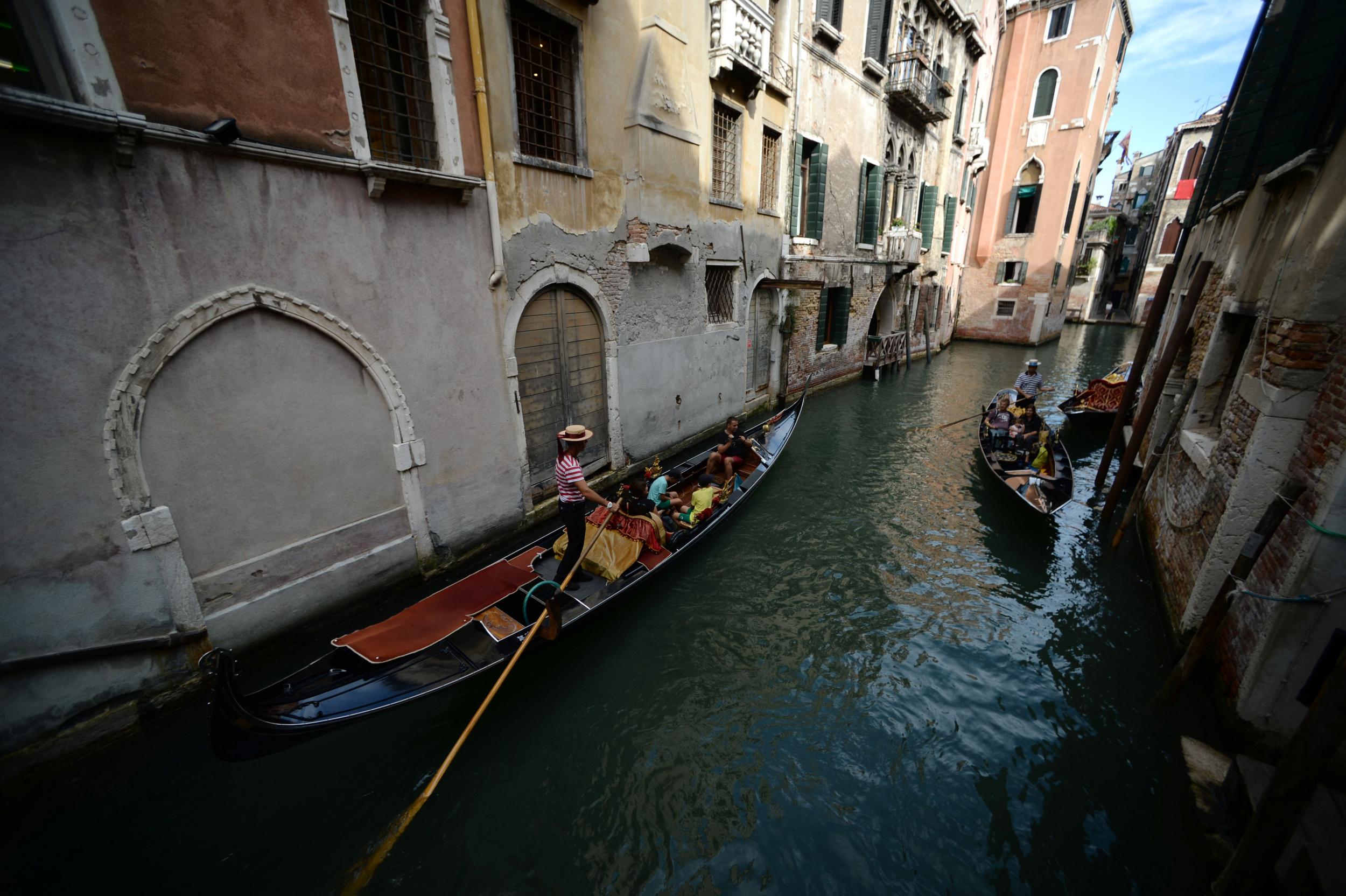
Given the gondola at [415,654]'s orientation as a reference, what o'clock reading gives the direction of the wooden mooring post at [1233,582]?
The wooden mooring post is roughly at 2 o'clock from the gondola.

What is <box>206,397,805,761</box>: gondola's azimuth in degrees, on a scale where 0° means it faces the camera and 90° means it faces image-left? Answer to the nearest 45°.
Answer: approximately 225°

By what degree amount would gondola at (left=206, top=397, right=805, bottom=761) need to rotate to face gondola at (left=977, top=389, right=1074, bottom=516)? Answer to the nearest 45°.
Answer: approximately 45° to its right

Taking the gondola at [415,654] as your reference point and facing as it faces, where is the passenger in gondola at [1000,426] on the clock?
The passenger in gondola is roughly at 1 o'clock from the gondola.

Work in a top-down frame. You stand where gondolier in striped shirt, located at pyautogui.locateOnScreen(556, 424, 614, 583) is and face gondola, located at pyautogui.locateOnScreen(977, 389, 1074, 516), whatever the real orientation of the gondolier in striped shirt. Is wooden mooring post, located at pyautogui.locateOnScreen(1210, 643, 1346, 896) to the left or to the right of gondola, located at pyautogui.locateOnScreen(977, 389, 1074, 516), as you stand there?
right

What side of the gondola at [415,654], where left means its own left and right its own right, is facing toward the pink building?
front

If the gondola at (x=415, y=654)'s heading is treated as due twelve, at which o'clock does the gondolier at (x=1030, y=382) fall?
The gondolier is roughly at 1 o'clock from the gondola.

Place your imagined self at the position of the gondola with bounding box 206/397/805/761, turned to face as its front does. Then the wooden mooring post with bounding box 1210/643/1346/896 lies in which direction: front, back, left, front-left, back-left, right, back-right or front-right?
right
